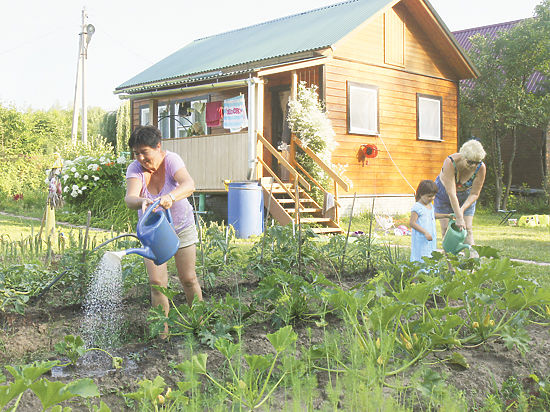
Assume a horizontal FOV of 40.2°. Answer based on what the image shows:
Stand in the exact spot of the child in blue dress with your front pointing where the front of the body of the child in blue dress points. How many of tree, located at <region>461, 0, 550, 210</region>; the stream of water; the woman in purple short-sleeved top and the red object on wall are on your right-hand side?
2

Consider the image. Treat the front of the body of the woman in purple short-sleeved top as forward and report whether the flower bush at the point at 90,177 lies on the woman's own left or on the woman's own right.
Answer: on the woman's own right

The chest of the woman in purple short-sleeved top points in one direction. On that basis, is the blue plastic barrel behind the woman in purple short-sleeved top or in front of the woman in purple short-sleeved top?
behind

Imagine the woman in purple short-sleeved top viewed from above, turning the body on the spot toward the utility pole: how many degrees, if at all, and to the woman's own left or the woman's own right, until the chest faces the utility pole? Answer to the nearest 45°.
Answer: approximately 135° to the woman's own right

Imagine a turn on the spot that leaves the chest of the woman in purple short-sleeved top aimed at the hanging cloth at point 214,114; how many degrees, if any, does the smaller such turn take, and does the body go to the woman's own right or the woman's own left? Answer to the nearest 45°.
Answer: approximately 135° to the woman's own right

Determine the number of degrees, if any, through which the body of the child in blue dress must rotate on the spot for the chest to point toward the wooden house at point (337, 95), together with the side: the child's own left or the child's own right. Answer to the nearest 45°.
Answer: approximately 135° to the child's own left

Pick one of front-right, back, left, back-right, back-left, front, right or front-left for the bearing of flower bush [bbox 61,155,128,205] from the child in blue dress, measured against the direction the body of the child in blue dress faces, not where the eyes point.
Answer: back

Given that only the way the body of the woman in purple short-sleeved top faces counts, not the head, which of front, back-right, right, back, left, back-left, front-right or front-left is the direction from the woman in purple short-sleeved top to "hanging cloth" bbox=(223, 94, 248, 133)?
back-right

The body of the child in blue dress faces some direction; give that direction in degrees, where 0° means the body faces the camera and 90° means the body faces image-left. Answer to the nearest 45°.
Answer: approximately 315°

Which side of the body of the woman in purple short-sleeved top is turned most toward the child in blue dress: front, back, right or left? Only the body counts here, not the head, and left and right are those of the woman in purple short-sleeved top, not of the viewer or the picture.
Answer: back
